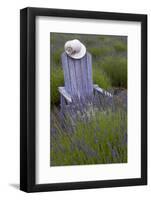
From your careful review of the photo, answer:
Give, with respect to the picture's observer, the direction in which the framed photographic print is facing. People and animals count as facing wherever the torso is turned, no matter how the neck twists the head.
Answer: facing the viewer and to the right of the viewer
